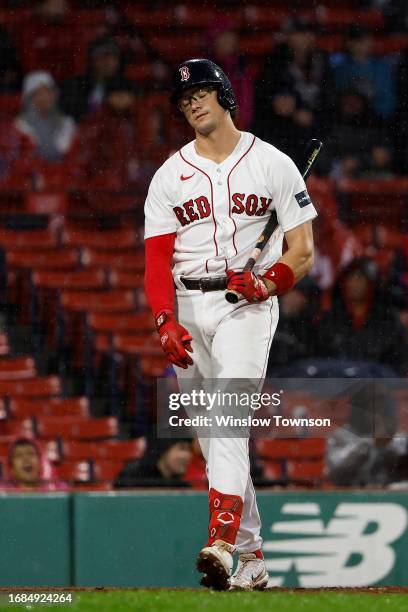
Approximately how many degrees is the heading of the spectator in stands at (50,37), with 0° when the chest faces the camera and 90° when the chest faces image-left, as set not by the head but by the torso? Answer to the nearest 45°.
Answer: approximately 0°

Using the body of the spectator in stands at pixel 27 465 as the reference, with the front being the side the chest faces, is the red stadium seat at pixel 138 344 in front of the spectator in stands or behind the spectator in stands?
behind

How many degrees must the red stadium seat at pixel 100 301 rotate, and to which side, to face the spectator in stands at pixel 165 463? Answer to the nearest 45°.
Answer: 0° — it already faces them

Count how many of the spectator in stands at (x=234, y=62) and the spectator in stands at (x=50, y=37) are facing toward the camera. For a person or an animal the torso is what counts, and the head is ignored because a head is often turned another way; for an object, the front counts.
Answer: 2

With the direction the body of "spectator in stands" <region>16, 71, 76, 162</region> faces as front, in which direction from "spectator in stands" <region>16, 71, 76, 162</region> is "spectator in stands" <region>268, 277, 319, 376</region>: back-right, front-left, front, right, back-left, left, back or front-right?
front-left

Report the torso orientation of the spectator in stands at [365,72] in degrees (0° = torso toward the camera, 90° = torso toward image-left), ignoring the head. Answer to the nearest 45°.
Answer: approximately 0°

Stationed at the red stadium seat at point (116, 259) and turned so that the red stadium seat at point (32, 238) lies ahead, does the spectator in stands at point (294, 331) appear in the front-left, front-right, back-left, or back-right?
back-left

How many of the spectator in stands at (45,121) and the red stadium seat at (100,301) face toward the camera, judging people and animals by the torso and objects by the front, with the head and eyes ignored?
2
